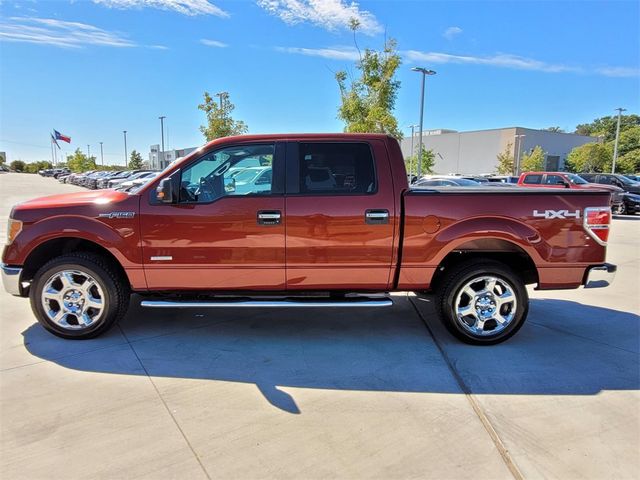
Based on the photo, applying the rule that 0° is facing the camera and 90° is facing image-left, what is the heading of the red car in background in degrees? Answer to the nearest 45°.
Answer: approximately 315°

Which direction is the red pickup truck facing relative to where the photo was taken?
to the viewer's left

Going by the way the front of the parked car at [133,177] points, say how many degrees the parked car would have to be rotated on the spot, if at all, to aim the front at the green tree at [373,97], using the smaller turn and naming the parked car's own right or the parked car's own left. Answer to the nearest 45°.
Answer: approximately 90° to the parked car's own left

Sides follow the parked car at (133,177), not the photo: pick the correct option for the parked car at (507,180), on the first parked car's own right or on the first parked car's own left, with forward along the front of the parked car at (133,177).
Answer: on the first parked car's own left

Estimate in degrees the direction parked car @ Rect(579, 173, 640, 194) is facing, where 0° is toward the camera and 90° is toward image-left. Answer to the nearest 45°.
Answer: approximately 315°

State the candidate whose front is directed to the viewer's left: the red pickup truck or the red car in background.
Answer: the red pickup truck

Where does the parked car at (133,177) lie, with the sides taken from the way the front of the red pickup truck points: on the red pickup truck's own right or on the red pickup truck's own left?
on the red pickup truck's own right

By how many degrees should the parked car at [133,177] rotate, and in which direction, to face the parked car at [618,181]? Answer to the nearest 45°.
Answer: approximately 90° to its left
